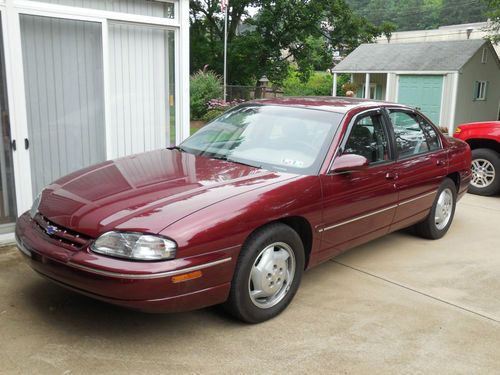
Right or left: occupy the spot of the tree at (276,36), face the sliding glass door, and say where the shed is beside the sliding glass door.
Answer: left

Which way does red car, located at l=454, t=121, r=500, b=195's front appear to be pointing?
to the viewer's left

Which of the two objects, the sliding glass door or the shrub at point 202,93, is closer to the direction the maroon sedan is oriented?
the sliding glass door

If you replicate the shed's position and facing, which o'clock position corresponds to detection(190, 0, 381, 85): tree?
The tree is roughly at 3 o'clock from the shed.

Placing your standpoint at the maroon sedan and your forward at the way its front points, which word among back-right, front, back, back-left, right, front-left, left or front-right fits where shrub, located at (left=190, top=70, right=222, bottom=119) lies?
back-right

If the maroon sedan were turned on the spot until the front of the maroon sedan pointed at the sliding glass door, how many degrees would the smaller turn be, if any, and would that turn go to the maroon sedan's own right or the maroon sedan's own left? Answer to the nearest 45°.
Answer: approximately 90° to the maroon sedan's own right

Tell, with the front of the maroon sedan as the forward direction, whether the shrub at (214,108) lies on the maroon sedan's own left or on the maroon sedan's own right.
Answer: on the maroon sedan's own right

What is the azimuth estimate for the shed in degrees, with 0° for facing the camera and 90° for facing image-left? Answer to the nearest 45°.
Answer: approximately 45°
